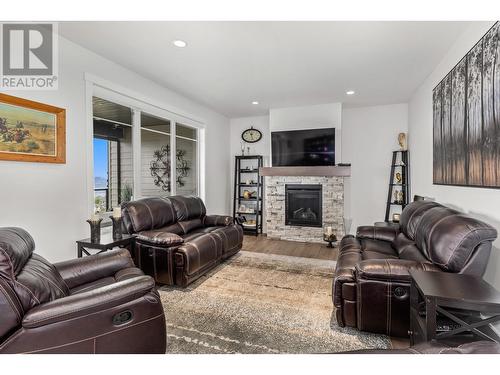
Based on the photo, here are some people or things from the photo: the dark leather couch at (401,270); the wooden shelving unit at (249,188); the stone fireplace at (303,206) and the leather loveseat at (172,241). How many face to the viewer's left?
1

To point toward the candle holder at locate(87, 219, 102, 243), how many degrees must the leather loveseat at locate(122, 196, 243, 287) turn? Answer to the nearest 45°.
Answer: approximately 135° to its right

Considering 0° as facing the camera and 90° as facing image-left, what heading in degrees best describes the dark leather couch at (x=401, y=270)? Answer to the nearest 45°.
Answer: approximately 90°

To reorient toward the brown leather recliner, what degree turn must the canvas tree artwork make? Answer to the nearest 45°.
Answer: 0° — it already faces it

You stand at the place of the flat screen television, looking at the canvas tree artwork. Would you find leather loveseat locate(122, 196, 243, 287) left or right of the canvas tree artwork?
right

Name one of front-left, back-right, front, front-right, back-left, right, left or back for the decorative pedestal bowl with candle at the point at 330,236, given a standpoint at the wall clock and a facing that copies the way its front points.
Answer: front-left

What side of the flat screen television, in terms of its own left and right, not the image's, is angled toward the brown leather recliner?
front

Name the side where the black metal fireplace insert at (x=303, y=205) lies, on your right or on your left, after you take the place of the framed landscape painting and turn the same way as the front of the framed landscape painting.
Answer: on your left

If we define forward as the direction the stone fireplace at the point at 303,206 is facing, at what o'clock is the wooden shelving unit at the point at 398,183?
The wooden shelving unit is roughly at 9 o'clock from the stone fireplace.

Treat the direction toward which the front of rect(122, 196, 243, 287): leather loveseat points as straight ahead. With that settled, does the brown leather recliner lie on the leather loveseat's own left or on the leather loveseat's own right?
on the leather loveseat's own right

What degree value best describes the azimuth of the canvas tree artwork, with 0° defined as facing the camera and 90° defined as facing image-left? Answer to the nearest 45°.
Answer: approximately 45°

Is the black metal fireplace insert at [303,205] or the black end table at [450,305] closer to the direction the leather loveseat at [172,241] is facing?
the black end table
